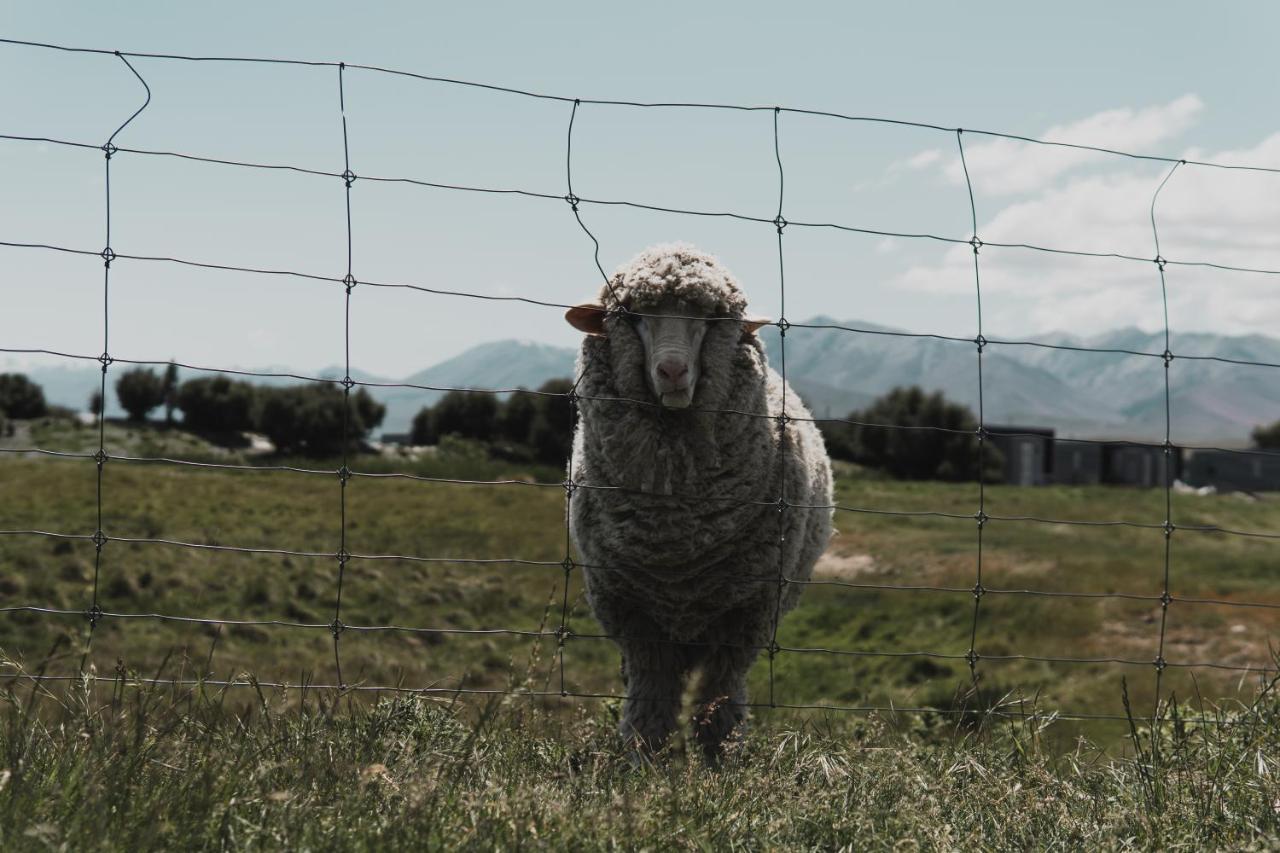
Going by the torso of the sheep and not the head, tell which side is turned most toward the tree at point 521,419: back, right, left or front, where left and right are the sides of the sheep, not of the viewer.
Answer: back

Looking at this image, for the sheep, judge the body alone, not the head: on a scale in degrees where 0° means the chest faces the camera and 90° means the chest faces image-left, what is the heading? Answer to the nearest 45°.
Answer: approximately 0°

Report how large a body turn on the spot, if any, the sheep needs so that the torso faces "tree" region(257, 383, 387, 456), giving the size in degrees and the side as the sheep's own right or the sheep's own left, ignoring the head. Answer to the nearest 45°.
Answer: approximately 180°

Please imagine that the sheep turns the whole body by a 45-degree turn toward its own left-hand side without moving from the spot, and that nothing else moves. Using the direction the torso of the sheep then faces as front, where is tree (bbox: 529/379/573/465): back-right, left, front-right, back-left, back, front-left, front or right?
back-left
